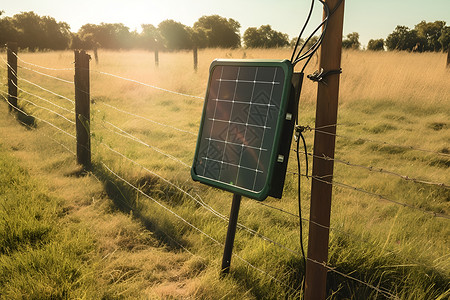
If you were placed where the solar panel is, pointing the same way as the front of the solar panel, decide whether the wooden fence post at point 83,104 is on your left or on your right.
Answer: on your right

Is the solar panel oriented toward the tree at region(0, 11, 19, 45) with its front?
no

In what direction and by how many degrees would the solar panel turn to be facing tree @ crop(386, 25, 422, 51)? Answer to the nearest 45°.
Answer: approximately 135° to its right

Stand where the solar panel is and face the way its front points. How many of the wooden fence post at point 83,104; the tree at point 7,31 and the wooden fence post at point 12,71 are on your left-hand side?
0

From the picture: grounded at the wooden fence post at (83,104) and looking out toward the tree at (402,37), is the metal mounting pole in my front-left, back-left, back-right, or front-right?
back-right

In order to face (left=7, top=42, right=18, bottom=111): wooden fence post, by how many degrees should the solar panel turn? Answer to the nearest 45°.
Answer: approximately 90° to its right

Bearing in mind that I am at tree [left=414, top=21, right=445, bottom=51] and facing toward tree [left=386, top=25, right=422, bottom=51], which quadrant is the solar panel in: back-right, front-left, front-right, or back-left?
front-left

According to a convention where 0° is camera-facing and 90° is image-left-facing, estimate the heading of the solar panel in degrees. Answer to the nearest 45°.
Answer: approximately 45°

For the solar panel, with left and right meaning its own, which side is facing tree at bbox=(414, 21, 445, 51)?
back
